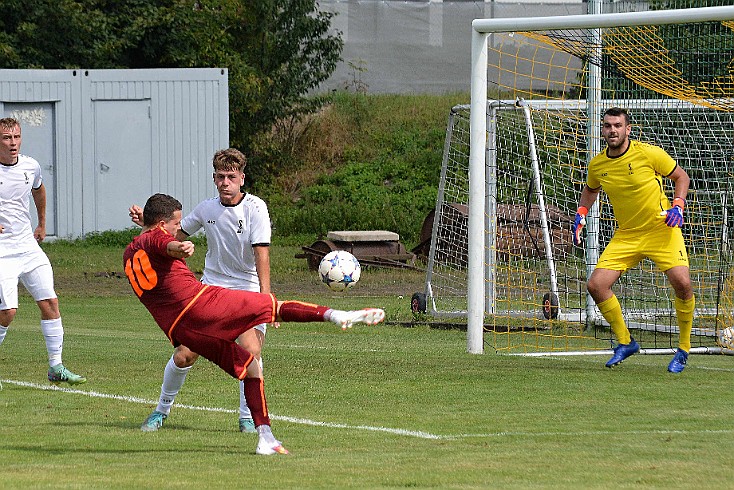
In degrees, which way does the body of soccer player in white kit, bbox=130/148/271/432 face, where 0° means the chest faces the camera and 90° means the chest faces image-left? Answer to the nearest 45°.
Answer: approximately 0°

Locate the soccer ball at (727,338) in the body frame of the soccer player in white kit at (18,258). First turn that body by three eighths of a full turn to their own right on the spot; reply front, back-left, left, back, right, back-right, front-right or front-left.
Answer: back-right

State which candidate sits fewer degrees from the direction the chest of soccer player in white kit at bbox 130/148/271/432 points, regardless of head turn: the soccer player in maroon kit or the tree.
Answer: the soccer player in maroon kit

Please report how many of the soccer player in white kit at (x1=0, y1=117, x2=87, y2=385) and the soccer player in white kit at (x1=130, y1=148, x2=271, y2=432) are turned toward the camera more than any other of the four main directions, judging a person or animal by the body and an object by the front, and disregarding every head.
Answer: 2

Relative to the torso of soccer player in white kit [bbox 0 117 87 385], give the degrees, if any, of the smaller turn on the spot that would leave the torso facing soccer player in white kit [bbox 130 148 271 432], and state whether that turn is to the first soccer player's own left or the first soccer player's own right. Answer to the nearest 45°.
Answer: approximately 45° to the first soccer player's own left

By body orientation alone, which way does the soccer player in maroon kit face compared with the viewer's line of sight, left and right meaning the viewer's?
facing away from the viewer and to the right of the viewer

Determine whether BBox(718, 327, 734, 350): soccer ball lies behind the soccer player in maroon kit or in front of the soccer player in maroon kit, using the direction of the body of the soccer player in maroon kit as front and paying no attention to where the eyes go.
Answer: in front

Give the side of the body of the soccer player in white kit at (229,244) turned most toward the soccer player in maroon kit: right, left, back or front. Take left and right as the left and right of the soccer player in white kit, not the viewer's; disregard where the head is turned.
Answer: front

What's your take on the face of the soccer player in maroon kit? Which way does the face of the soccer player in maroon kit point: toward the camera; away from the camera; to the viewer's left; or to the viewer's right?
to the viewer's right

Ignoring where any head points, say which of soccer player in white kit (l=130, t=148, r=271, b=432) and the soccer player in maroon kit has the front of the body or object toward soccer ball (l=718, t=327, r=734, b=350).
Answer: the soccer player in maroon kit

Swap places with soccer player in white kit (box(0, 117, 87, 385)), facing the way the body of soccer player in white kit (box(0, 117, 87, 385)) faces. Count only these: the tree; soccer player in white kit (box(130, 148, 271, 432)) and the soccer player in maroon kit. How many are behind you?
1

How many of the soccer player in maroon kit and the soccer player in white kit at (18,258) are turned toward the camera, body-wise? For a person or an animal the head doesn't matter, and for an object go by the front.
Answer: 1

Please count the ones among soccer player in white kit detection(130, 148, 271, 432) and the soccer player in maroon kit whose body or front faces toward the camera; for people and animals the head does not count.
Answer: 1

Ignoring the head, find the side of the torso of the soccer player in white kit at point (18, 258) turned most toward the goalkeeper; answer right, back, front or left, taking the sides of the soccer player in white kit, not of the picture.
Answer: left
